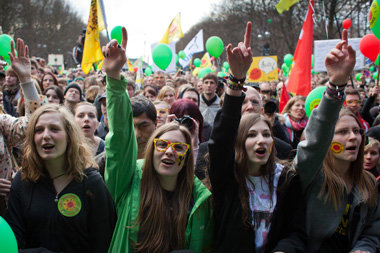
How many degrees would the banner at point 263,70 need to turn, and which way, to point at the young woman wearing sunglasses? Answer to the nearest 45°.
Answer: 0° — it already faces them

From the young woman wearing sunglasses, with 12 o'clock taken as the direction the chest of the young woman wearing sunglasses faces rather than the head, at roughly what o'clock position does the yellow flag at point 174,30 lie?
The yellow flag is roughly at 6 o'clock from the young woman wearing sunglasses.

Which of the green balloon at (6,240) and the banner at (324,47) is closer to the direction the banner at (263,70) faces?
the green balloon

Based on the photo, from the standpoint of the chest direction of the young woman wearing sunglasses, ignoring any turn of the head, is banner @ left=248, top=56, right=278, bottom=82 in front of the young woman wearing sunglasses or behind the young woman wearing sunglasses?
behind

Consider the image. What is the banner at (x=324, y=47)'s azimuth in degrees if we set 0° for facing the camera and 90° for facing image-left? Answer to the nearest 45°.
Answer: approximately 0°

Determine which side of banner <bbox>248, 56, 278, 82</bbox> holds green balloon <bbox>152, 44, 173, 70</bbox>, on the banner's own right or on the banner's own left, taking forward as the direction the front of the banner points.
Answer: on the banner's own right

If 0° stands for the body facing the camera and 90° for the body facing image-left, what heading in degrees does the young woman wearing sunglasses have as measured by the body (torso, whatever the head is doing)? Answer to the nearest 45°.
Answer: approximately 0°
